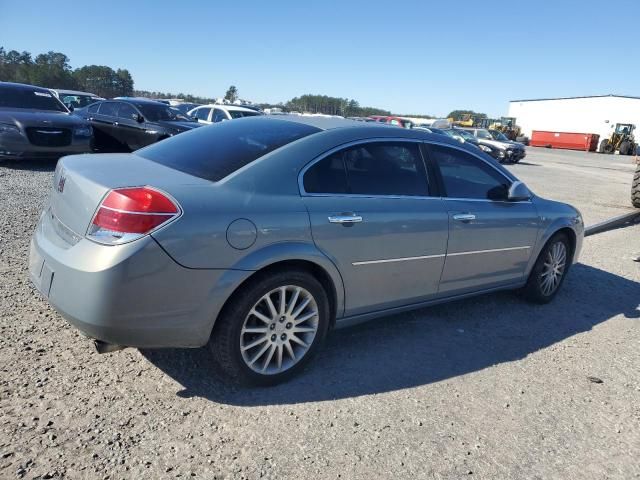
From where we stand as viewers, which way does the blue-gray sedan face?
facing away from the viewer and to the right of the viewer

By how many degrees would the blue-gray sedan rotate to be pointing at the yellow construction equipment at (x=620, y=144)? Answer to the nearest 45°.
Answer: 0° — it already faces it

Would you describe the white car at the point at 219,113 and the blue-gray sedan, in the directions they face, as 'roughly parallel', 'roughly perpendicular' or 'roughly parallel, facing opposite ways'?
roughly perpendicular

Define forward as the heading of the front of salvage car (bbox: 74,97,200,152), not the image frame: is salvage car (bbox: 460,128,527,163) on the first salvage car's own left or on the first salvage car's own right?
on the first salvage car's own left

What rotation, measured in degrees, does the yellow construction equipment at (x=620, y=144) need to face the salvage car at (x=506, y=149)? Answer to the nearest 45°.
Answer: approximately 45° to its left

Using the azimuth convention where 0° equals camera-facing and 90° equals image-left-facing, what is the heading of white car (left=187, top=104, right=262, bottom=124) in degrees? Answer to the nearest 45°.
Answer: approximately 315°

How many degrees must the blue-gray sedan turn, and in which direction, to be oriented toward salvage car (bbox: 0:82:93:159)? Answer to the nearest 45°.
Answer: approximately 90° to its left

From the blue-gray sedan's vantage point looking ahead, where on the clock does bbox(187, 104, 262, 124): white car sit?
The white car is roughly at 10 o'clock from the blue-gray sedan.
